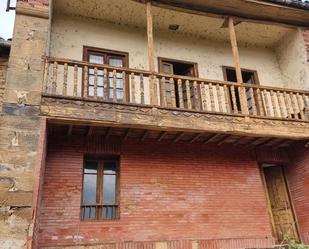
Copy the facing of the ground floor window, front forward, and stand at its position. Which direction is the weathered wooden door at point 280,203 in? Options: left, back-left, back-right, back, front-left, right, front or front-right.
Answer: left

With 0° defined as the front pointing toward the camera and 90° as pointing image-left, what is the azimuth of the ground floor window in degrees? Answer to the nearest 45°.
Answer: approximately 0°
